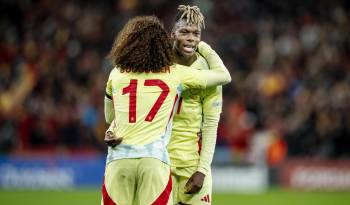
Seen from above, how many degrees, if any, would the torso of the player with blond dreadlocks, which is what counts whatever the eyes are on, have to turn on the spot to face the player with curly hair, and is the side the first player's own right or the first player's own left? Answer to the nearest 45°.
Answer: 0° — they already face them

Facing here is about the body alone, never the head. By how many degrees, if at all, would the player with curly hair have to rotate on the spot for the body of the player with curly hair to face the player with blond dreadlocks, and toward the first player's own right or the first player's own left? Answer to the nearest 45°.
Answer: approximately 45° to the first player's own right

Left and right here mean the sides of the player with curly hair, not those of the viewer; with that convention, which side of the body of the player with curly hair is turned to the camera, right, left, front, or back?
back

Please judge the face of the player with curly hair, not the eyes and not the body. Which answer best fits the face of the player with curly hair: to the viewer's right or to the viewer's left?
to the viewer's right

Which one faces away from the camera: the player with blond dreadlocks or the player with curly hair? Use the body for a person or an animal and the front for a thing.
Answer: the player with curly hair

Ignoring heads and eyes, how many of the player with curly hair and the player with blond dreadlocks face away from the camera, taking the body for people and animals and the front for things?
1

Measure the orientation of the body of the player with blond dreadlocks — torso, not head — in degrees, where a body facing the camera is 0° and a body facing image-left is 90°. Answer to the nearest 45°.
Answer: approximately 45°
